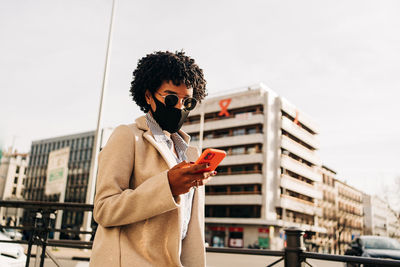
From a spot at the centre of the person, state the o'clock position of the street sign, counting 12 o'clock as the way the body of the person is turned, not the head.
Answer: The street sign is roughly at 7 o'clock from the person.

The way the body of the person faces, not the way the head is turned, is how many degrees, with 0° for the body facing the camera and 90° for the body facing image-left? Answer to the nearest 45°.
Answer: approximately 315°

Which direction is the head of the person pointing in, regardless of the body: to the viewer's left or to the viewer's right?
to the viewer's right

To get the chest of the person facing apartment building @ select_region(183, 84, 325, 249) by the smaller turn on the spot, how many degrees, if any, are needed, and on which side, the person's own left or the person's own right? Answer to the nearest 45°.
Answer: approximately 135° to the person's own left

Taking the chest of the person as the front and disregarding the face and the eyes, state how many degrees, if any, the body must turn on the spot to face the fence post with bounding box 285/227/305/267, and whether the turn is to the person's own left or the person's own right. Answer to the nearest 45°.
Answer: approximately 90° to the person's own left
